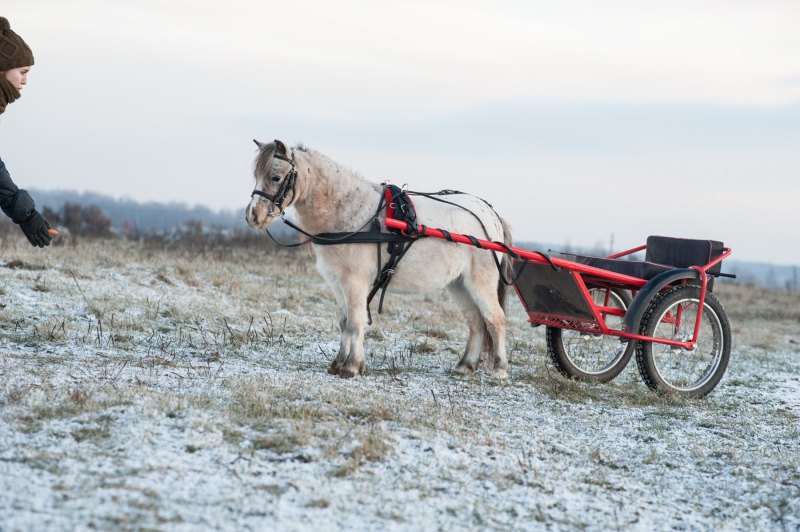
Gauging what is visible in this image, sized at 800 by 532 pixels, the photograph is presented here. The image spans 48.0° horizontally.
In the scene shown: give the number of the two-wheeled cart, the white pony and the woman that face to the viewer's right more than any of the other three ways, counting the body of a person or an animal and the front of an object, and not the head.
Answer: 1

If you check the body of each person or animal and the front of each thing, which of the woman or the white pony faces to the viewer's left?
the white pony

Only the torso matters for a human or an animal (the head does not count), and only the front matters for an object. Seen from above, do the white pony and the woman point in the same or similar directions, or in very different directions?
very different directions

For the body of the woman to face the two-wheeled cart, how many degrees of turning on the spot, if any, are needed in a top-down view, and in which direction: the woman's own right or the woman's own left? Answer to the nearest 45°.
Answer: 0° — they already face it

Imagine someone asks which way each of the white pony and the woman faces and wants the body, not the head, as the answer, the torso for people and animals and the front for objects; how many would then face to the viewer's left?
1

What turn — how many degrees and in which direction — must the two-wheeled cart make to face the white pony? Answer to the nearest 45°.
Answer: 0° — it already faces it

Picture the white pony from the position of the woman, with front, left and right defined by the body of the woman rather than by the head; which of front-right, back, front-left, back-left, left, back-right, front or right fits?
front

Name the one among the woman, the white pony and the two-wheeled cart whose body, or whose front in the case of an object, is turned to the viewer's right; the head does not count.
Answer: the woman

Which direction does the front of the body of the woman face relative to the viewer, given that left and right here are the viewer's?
facing to the right of the viewer

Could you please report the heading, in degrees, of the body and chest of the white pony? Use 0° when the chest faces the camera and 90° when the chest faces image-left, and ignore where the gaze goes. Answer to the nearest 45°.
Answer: approximately 90°

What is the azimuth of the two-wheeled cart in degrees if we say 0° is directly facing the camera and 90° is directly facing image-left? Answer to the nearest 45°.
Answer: approximately 45°

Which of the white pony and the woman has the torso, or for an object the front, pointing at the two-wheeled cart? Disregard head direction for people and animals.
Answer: the woman

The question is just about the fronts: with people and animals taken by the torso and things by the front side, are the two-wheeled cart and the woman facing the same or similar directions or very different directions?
very different directions

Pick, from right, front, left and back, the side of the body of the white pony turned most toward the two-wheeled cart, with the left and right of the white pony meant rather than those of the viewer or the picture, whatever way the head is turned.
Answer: back
